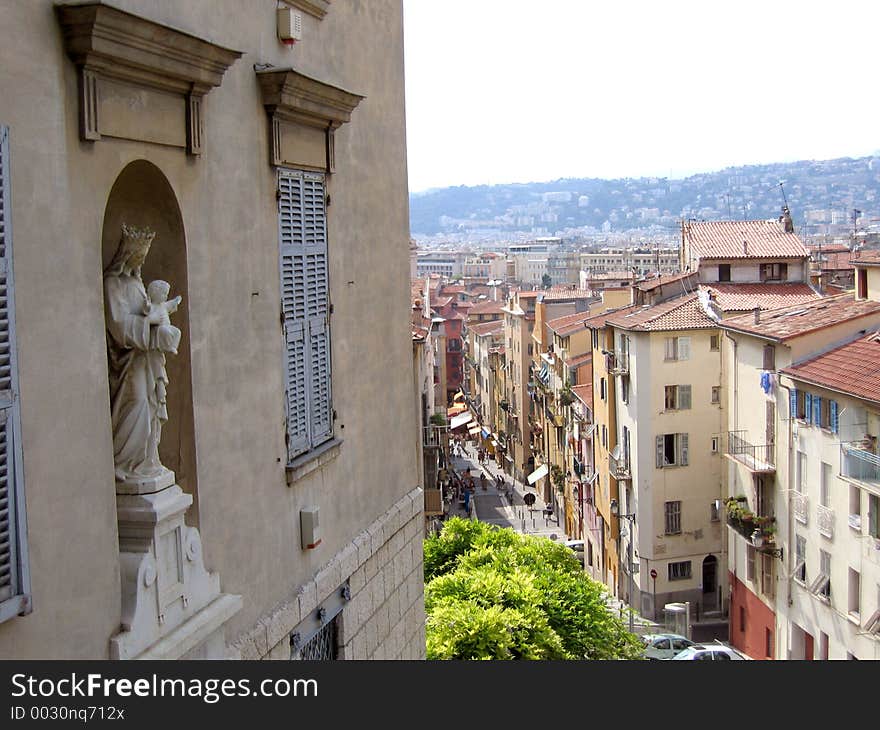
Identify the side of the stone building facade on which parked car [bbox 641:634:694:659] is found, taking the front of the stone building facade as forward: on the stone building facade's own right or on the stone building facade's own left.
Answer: on the stone building facade's own left

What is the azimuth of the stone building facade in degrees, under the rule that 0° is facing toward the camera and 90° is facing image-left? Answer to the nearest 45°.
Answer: approximately 315°

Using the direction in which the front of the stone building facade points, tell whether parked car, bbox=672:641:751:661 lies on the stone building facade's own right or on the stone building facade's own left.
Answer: on the stone building facade's own left

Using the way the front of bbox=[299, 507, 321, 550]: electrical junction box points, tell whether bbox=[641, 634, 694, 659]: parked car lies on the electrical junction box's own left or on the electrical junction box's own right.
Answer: on the electrical junction box's own left

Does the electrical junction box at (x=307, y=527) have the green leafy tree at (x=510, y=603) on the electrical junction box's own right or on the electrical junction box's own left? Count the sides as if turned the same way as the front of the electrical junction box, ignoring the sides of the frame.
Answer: on the electrical junction box's own left

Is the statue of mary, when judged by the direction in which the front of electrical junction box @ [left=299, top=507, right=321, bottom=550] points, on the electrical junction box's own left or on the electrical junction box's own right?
on the electrical junction box's own right

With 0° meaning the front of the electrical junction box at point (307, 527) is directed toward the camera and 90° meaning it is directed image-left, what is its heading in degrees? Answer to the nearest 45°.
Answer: approximately 315°

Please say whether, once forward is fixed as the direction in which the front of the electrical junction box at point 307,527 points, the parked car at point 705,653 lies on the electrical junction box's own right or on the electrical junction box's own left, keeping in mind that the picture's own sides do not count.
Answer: on the electrical junction box's own left
